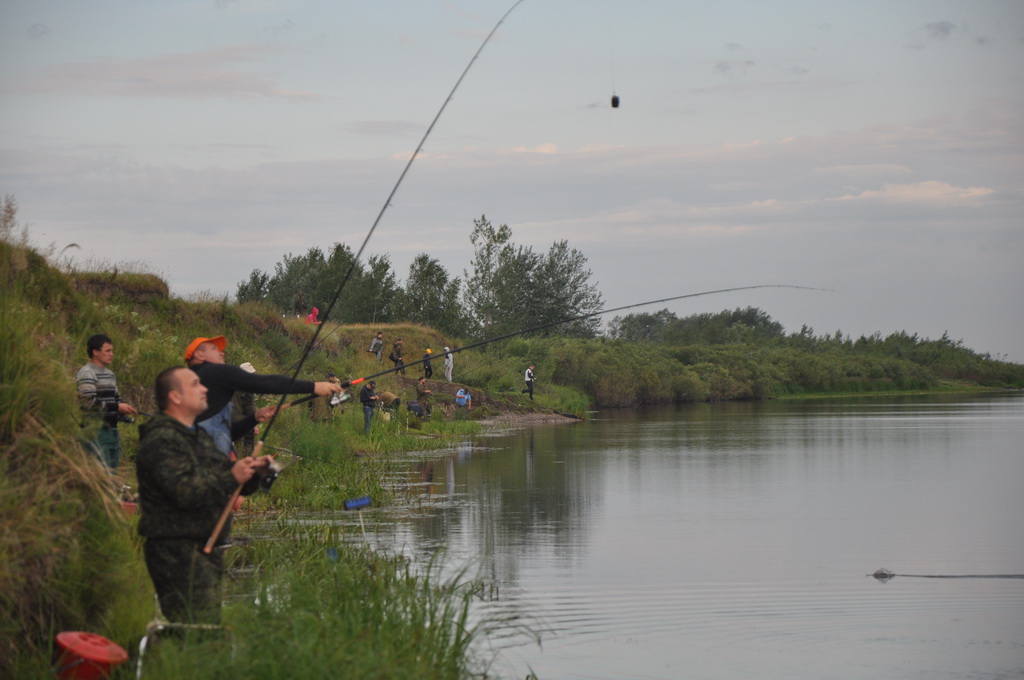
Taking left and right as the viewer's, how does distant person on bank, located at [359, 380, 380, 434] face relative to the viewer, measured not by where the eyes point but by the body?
facing to the right of the viewer

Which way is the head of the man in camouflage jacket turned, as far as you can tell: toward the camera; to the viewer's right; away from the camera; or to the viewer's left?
to the viewer's right

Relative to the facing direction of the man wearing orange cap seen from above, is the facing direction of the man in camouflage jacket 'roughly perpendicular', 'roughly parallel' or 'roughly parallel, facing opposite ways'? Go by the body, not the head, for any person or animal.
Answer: roughly parallel

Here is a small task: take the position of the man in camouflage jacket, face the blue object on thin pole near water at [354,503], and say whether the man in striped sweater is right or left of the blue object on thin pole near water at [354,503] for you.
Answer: left

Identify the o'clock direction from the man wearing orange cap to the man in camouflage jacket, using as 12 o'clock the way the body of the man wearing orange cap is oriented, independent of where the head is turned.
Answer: The man in camouflage jacket is roughly at 3 o'clock from the man wearing orange cap.

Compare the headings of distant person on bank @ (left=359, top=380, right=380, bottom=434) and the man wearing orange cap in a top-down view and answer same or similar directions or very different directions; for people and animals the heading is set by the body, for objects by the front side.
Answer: same or similar directions

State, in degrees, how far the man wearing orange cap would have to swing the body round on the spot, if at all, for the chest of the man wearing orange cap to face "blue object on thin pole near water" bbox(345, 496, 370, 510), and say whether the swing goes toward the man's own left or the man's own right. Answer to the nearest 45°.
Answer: approximately 45° to the man's own right

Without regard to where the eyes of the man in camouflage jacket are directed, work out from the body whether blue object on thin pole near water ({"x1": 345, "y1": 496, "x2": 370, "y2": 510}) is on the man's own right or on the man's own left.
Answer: on the man's own left

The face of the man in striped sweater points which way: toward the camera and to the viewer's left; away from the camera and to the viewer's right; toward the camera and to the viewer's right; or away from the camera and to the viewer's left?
toward the camera and to the viewer's right

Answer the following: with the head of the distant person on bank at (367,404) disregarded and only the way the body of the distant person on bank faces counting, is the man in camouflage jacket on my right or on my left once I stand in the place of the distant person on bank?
on my right

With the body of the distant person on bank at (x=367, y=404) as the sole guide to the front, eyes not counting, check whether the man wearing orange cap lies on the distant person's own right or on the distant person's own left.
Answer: on the distant person's own right

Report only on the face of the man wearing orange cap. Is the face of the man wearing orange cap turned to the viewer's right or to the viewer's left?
to the viewer's right

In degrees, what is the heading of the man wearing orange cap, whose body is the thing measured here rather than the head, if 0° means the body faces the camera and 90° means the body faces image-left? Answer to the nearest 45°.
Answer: approximately 270°
